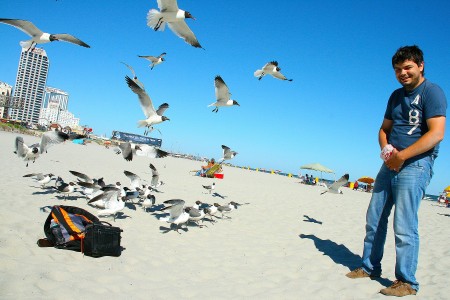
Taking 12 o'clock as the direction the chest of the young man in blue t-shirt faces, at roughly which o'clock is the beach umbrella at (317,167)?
The beach umbrella is roughly at 4 o'clock from the young man in blue t-shirt.

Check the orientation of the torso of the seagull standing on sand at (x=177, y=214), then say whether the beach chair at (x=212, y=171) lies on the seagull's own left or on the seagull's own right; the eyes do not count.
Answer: on the seagull's own left

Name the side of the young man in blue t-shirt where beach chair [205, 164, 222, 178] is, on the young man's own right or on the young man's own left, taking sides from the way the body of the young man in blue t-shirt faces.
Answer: on the young man's own right

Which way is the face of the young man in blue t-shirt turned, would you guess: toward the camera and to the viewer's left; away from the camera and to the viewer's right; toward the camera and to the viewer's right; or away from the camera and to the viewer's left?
toward the camera and to the viewer's left

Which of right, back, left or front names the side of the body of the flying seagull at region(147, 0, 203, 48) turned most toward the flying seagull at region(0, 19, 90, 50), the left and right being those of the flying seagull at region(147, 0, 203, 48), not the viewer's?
back

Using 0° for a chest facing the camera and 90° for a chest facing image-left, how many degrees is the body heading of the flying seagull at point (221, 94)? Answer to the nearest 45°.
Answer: approximately 270°
